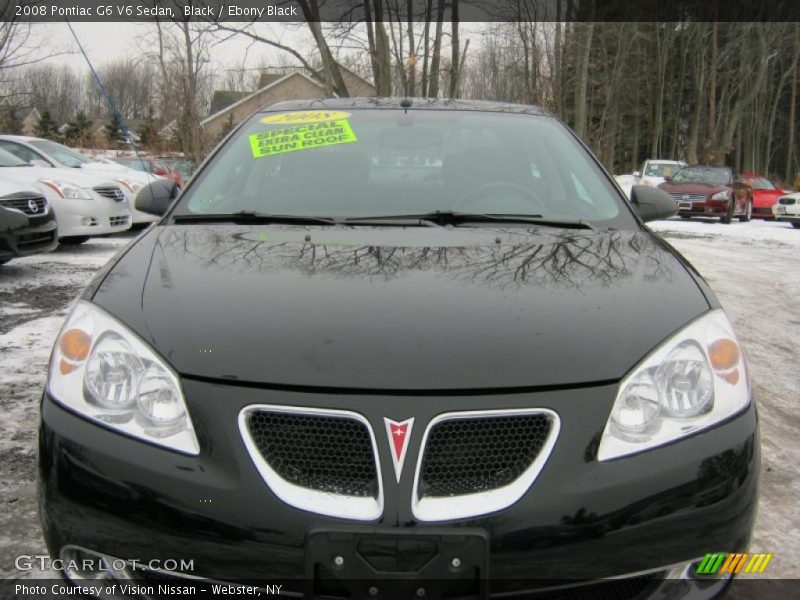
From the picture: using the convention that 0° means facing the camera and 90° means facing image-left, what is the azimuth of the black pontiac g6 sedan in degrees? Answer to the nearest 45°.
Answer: approximately 0°

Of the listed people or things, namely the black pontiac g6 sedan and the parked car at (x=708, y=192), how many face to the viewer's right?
0

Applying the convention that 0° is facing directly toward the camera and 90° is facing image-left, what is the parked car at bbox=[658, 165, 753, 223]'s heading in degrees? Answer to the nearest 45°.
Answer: approximately 45°

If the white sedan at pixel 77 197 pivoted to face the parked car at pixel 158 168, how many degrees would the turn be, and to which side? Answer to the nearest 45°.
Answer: approximately 135° to its left

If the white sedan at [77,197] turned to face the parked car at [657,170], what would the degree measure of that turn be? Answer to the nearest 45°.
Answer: approximately 90° to its left

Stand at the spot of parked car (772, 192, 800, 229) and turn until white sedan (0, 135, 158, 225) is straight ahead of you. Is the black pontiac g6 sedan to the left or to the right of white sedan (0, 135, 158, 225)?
left

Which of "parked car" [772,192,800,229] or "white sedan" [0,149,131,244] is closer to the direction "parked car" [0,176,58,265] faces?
the parked car

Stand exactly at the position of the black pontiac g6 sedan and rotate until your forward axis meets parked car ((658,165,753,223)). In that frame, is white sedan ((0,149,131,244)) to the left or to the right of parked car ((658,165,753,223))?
left

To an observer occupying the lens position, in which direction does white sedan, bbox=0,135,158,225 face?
facing the viewer and to the right of the viewer
